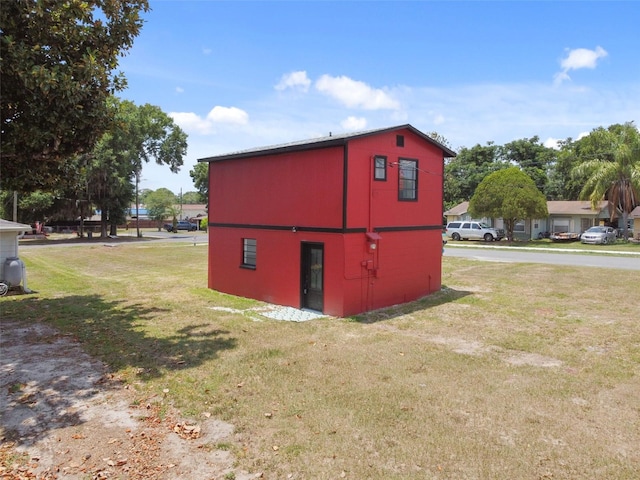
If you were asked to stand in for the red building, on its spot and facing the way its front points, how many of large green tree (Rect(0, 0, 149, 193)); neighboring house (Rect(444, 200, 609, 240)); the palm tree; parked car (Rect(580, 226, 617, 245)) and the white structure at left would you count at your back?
3

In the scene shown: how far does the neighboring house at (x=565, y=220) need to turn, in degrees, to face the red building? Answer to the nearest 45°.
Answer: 0° — it already faces it

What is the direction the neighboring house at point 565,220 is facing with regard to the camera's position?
facing the viewer

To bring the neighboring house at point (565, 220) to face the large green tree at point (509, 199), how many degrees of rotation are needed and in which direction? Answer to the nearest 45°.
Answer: approximately 45° to its right

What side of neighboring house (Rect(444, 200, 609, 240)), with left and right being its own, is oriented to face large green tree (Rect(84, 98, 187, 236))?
right

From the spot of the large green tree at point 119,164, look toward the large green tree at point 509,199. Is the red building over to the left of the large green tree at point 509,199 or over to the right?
right

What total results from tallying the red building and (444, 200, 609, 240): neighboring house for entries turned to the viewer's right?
0

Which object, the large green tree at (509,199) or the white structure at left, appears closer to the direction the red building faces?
the white structure at left

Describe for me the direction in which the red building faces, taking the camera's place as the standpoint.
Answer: facing the viewer and to the left of the viewer
